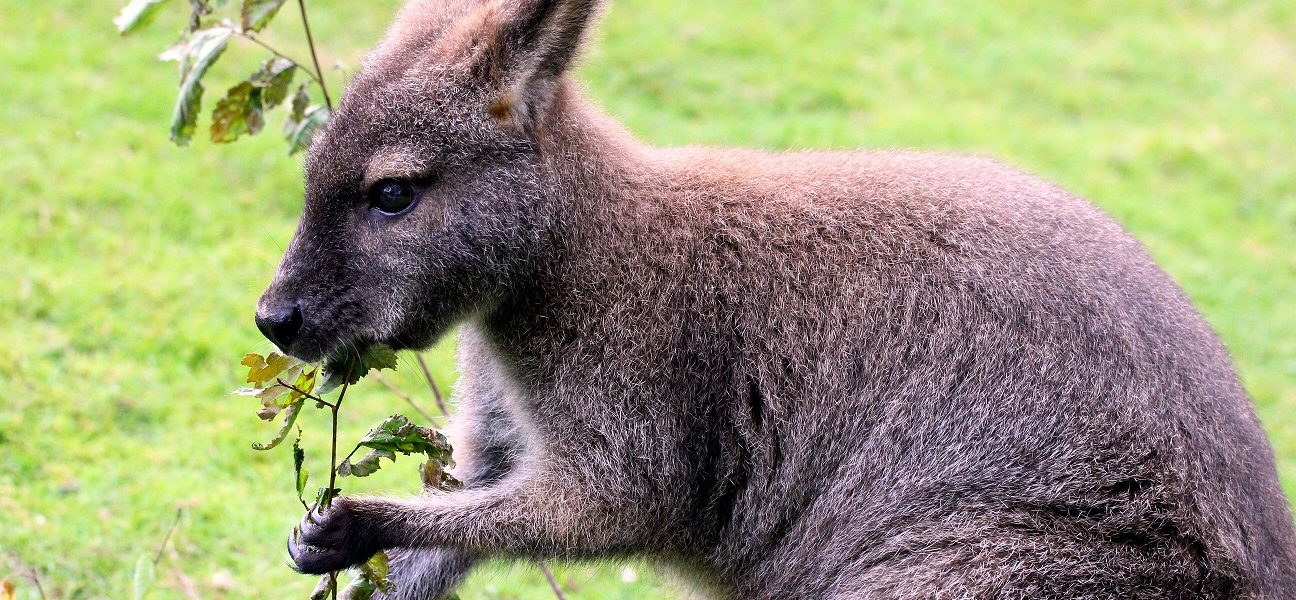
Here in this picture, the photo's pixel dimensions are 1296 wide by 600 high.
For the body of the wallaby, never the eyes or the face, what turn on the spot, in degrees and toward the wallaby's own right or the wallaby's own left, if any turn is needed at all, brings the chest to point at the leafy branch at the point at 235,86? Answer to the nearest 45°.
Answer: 0° — it already faces it

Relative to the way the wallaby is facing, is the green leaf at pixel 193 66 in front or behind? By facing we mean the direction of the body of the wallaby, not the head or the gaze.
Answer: in front

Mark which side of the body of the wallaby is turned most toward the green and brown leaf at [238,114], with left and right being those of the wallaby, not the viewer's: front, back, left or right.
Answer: front

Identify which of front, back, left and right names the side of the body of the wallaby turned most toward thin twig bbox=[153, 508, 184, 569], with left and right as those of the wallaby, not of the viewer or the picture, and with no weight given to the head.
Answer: front

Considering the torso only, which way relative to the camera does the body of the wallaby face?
to the viewer's left

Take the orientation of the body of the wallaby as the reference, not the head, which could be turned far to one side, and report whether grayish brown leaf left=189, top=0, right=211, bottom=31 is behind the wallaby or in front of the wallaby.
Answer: in front
